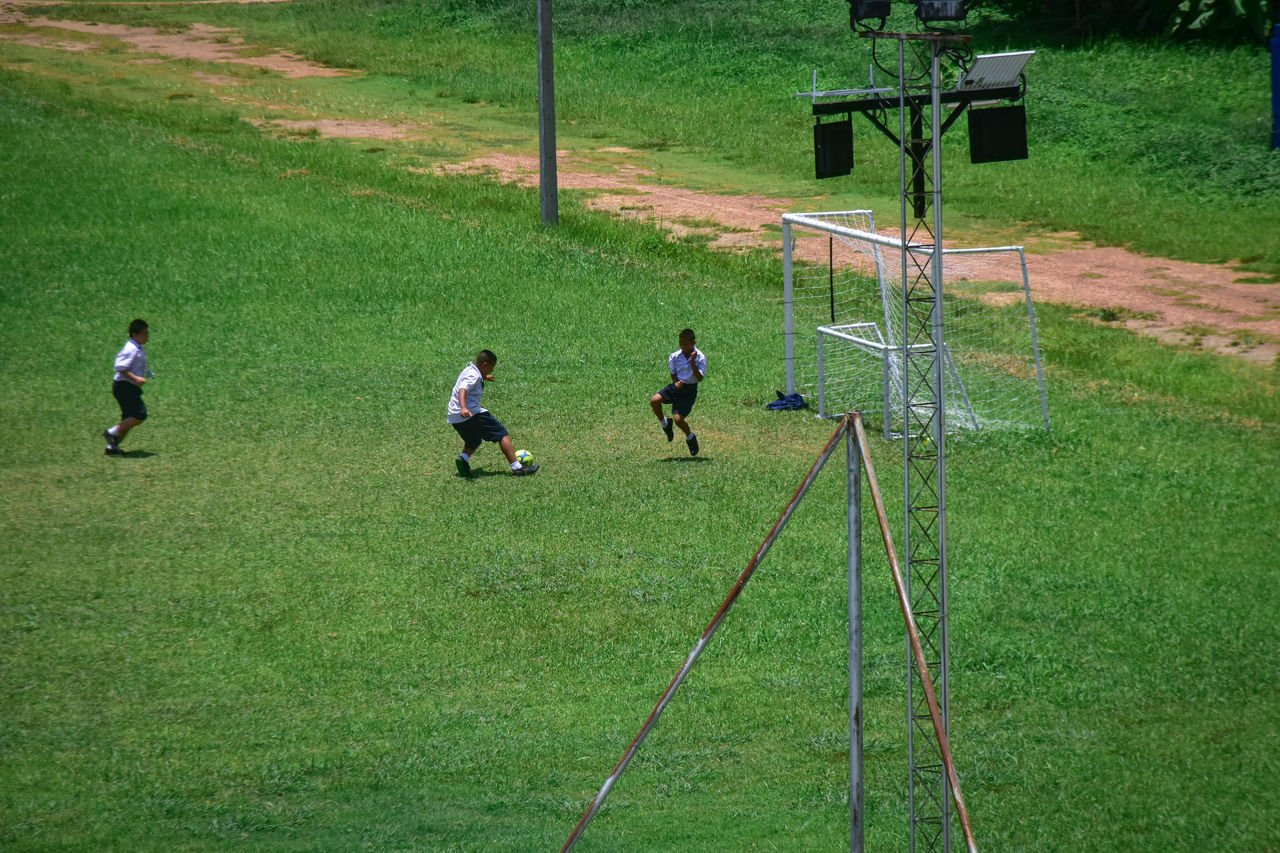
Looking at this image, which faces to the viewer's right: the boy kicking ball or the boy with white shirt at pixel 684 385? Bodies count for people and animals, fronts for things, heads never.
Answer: the boy kicking ball

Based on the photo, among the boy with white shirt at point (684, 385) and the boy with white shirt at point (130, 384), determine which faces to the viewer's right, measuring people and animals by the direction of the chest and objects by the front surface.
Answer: the boy with white shirt at point (130, 384)

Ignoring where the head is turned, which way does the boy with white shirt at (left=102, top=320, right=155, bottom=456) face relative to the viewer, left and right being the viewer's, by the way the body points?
facing to the right of the viewer

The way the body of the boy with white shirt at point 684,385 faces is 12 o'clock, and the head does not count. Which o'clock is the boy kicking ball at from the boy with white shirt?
The boy kicking ball is roughly at 1 o'clock from the boy with white shirt.

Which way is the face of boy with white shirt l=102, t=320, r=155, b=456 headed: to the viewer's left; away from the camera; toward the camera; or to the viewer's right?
to the viewer's right

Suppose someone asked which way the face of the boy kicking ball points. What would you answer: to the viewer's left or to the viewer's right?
to the viewer's right

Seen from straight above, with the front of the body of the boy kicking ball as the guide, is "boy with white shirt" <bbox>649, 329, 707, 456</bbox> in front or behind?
in front

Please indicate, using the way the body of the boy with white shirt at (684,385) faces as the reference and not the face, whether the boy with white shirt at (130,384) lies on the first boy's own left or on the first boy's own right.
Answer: on the first boy's own right

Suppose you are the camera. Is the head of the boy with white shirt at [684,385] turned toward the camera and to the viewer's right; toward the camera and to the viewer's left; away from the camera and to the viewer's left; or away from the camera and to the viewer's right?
toward the camera and to the viewer's left

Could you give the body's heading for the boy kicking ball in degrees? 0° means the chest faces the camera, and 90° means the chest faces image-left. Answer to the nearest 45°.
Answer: approximately 270°

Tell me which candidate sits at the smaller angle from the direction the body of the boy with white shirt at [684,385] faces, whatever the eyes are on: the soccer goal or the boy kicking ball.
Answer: the boy kicking ball

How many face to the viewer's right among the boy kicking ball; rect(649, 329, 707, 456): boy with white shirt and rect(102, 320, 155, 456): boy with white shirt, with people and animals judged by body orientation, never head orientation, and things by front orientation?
2

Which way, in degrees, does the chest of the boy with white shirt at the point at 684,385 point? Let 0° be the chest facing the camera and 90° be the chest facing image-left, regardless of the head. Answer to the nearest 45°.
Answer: approximately 45°
